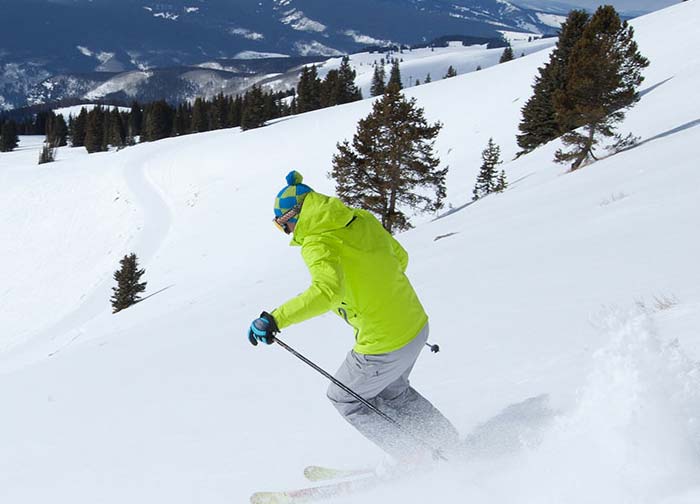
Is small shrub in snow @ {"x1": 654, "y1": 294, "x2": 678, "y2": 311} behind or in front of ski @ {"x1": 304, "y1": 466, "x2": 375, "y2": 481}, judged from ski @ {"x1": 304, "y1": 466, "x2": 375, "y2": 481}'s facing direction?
behind

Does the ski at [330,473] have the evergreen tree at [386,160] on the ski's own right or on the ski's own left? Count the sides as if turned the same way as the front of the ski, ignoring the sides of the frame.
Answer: on the ski's own right

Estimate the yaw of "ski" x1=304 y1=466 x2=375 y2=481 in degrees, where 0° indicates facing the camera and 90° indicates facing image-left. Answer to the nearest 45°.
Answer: approximately 90°

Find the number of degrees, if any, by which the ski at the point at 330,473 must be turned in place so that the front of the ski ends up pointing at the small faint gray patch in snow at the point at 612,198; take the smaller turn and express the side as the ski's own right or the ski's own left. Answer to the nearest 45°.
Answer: approximately 135° to the ski's own right

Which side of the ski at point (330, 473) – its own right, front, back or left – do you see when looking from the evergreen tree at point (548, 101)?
right
